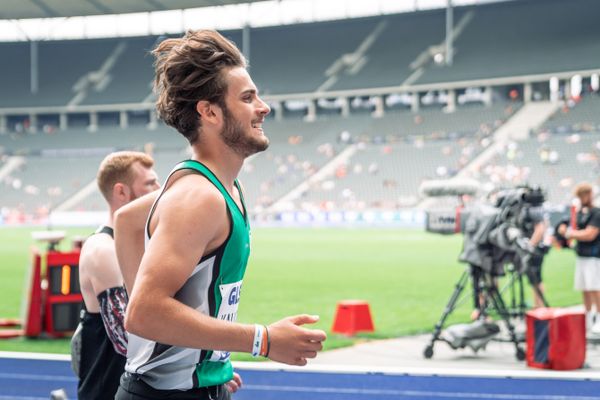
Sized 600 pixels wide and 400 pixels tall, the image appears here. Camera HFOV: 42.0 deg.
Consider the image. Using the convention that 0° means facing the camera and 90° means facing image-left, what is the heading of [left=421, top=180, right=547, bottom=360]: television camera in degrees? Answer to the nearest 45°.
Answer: approximately 90°

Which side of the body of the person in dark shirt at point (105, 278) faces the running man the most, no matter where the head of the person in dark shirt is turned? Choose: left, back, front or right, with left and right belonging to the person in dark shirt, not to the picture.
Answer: right

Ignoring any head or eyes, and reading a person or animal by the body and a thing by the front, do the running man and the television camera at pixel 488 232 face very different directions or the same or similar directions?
very different directions

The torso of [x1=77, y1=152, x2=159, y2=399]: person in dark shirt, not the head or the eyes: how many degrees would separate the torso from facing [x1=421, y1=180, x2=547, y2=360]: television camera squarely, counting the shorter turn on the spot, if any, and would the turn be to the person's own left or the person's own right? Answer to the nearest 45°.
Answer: approximately 45° to the person's own left

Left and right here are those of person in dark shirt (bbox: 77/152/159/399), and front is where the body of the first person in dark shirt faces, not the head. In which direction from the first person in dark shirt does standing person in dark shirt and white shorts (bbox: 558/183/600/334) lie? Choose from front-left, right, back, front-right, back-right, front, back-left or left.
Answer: front-left

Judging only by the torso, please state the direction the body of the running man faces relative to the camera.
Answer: to the viewer's right

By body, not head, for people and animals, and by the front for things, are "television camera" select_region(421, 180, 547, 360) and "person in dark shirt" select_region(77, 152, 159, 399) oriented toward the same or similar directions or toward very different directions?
very different directions

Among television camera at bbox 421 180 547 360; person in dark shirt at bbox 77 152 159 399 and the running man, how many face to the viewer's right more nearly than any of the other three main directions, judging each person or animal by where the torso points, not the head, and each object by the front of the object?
2

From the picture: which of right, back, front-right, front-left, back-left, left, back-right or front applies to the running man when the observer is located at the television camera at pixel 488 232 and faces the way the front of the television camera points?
left

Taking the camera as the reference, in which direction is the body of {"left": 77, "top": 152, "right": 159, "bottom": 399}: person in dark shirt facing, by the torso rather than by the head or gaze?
to the viewer's right

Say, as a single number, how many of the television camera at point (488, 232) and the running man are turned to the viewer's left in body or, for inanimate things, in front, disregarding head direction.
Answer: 1

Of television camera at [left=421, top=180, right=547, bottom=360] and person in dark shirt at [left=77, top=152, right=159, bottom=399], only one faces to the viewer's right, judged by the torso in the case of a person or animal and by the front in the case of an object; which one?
the person in dark shirt

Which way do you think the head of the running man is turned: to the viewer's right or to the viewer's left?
to the viewer's right
